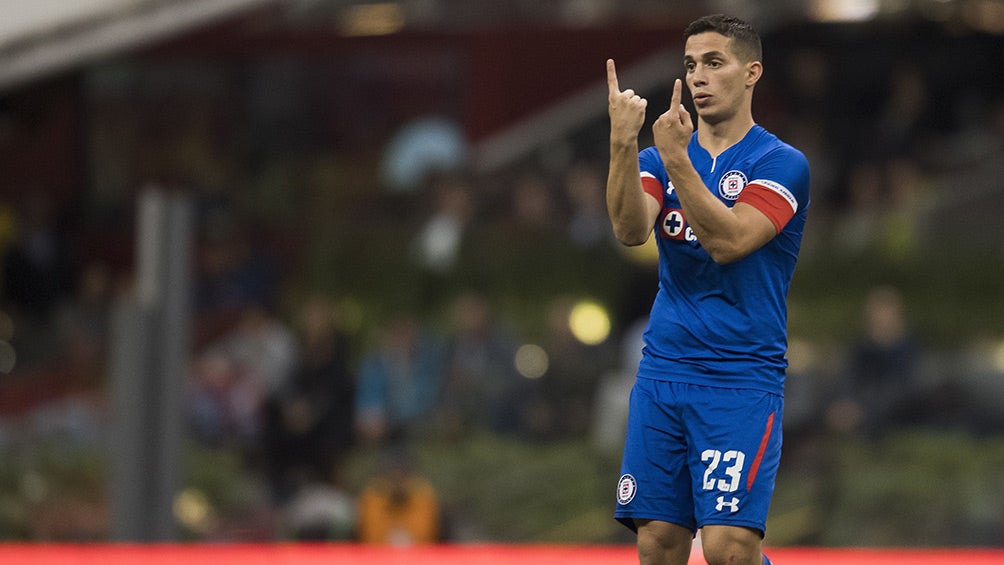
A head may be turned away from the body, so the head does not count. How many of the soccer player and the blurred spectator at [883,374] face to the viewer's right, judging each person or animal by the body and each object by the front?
0

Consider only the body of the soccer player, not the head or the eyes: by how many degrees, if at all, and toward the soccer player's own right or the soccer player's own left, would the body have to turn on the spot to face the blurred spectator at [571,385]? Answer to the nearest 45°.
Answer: approximately 135° to the soccer player's own right

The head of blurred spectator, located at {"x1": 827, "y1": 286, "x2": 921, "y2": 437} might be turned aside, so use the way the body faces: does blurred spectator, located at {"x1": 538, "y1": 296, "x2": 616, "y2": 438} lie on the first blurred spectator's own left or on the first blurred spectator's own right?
on the first blurred spectator's own right

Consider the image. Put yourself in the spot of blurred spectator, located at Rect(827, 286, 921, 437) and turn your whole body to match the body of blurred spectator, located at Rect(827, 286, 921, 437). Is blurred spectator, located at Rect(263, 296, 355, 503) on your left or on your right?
on your right

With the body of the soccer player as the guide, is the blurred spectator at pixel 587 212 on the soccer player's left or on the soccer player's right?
on the soccer player's right

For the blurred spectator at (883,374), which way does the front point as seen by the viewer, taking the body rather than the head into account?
toward the camera

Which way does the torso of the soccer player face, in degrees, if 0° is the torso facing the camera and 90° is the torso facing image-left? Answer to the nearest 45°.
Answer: approximately 45°

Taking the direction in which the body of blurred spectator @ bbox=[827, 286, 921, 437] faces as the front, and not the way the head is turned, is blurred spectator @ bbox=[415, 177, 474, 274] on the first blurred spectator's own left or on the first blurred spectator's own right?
on the first blurred spectator's own right

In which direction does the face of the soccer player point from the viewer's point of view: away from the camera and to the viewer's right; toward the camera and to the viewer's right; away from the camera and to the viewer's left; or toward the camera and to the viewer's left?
toward the camera and to the viewer's left

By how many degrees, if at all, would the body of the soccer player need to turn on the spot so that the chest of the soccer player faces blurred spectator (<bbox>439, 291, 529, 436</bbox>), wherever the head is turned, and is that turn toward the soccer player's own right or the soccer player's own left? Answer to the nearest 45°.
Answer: approximately 135° to the soccer player's own right

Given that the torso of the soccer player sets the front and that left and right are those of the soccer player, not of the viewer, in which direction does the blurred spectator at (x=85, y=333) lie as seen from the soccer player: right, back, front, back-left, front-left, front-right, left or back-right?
right
